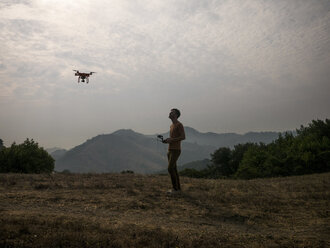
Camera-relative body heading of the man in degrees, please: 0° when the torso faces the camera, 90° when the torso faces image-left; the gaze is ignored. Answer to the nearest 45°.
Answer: approximately 90°
